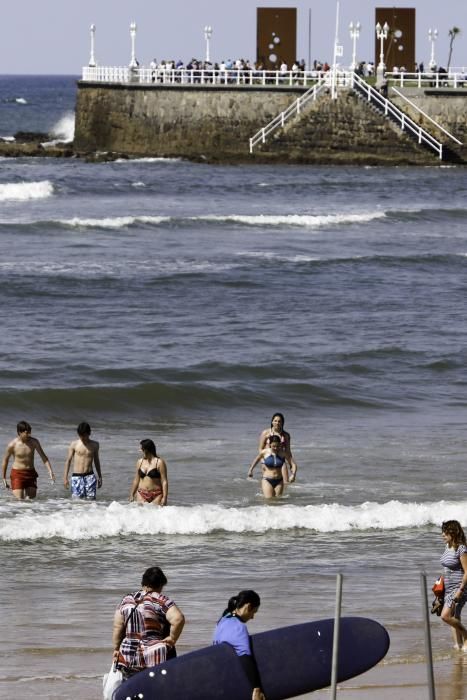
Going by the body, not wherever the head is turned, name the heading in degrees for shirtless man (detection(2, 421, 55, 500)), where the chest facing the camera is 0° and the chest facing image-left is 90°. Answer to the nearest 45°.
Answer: approximately 0°

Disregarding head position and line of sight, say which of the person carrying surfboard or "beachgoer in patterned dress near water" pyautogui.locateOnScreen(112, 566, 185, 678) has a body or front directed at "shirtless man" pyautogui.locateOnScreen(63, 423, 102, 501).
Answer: the beachgoer in patterned dress near water

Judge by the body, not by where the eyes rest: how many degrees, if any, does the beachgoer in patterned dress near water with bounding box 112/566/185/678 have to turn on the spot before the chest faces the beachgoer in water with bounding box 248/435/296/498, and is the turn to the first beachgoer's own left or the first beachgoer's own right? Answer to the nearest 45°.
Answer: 0° — they already face them

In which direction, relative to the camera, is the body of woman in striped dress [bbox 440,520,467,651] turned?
to the viewer's left

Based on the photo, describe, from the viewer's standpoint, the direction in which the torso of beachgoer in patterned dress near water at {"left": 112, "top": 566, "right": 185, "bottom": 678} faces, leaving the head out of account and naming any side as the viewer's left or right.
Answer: facing away from the viewer

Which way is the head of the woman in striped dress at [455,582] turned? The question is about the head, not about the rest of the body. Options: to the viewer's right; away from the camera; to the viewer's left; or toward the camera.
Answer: to the viewer's left

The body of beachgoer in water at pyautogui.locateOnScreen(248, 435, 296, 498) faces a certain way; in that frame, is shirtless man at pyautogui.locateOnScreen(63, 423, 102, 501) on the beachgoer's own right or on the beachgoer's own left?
on the beachgoer's own right
